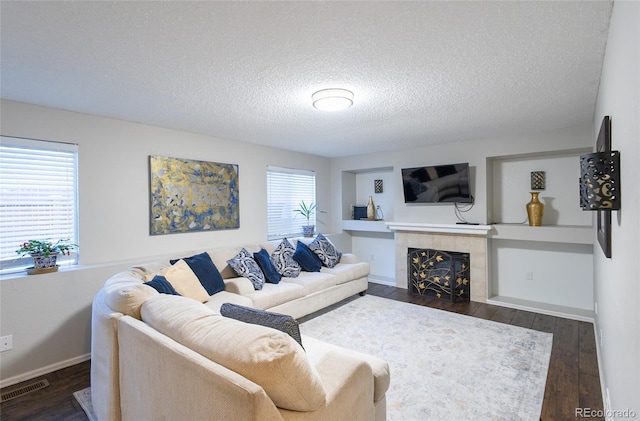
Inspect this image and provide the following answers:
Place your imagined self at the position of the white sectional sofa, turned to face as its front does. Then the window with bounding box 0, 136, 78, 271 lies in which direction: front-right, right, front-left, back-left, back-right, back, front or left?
back-left

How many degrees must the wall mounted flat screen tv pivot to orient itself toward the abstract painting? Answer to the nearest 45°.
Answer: approximately 45° to its right

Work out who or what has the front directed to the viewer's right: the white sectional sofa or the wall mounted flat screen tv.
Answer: the white sectional sofa

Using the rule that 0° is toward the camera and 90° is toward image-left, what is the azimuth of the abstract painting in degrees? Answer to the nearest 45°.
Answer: approximately 315°

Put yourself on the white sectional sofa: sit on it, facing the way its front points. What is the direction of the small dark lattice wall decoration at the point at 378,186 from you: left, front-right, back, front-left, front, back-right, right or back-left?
front-left

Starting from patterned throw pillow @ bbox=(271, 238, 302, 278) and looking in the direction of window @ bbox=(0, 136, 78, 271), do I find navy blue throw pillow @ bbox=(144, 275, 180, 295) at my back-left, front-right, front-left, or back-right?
front-left

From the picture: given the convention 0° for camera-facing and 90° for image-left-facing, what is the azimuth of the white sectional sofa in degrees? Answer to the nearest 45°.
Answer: approximately 270°

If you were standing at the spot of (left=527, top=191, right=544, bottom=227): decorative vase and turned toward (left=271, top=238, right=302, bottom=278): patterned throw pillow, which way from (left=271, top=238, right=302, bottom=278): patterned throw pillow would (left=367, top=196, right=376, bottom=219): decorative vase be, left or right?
right

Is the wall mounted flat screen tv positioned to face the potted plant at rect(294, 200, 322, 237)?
no

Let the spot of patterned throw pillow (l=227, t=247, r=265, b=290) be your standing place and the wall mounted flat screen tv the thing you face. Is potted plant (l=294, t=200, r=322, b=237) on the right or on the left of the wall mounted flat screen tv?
left

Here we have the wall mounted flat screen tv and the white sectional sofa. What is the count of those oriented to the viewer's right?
1

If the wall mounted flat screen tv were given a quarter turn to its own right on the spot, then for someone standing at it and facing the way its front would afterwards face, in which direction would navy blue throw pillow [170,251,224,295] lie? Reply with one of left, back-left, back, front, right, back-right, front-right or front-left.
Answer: front-left

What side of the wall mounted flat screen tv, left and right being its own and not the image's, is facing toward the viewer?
front

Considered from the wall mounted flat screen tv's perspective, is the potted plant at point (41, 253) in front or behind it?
in front

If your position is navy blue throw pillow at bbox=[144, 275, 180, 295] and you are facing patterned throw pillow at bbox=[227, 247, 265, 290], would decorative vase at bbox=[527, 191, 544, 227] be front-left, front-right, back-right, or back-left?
front-right
